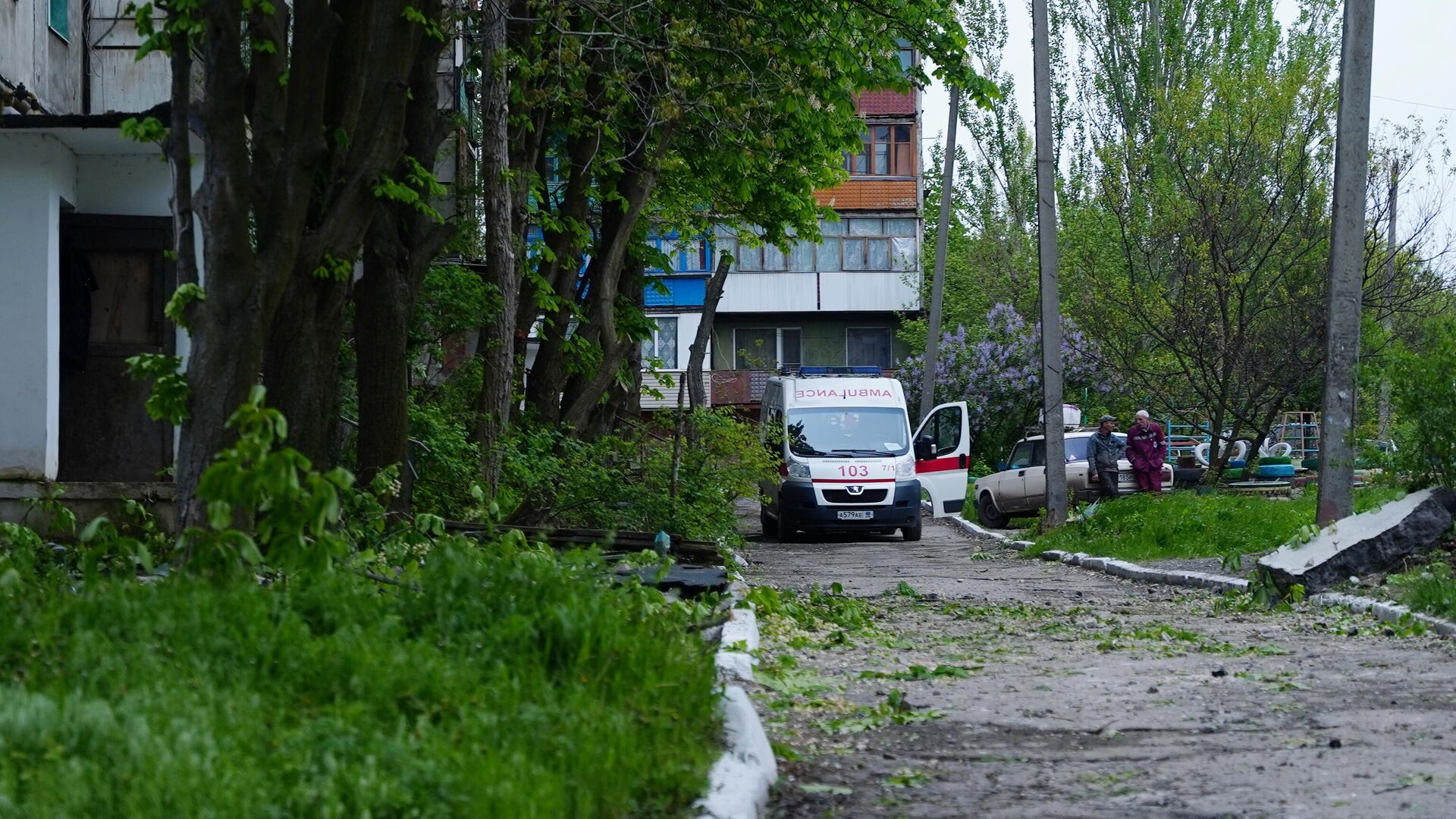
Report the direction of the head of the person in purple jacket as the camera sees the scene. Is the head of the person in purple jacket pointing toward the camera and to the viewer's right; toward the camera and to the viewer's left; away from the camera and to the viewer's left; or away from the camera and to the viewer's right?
toward the camera and to the viewer's left

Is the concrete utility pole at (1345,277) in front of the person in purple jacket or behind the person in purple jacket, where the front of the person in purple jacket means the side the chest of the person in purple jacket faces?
in front

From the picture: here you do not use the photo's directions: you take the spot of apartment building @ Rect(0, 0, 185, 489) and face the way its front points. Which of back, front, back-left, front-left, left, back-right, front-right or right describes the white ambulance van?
left

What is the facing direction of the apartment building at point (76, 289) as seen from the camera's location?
facing the viewer and to the right of the viewer

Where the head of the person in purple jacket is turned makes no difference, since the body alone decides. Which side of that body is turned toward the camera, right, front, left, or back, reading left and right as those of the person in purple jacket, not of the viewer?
front

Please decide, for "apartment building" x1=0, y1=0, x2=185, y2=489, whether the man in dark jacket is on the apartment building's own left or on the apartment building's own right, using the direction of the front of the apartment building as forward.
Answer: on the apartment building's own left

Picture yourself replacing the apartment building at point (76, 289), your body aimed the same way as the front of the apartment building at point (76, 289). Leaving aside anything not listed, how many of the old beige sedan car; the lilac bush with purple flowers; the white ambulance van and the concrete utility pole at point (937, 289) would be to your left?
4

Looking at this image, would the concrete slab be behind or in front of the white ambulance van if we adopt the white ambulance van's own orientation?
in front

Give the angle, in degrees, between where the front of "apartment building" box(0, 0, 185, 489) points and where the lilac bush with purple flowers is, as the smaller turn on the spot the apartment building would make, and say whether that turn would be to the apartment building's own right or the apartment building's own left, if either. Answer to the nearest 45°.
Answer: approximately 90° to the apartment building's own left

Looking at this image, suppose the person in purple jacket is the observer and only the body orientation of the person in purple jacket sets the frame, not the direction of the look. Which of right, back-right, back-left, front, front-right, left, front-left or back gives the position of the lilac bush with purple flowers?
back

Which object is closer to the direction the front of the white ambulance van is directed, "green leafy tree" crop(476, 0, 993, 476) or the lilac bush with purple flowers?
the green leafy tree

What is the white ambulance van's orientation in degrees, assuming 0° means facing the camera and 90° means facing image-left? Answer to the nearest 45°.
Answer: approximately 0°

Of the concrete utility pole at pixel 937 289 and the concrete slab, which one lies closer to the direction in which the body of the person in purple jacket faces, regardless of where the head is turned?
the concrete slab

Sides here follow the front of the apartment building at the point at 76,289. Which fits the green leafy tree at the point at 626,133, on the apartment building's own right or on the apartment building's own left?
on the apartment building's own left

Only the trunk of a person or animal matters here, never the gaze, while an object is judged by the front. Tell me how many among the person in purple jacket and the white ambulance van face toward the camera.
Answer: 2
